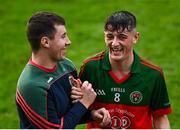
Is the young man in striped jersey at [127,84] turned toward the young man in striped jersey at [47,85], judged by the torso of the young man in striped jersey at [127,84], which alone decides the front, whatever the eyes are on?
no

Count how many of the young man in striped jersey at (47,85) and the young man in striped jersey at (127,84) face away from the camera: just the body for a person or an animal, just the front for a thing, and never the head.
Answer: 0

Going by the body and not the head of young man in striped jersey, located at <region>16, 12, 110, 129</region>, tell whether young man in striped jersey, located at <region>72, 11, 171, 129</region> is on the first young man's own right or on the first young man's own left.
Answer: on the first young man's own left

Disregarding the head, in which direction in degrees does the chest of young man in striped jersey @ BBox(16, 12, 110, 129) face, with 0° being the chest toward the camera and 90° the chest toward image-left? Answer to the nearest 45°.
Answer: approximately 315°

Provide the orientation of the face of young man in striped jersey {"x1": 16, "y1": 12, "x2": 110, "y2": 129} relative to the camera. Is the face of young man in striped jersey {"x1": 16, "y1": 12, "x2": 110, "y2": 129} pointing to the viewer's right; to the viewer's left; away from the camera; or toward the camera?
to the viewer's right

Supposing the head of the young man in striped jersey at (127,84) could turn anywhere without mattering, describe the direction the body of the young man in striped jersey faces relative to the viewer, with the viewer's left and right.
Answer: facing the viewer

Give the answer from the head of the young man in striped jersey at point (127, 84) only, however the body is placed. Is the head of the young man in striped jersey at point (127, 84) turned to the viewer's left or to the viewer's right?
to the viewer's left
